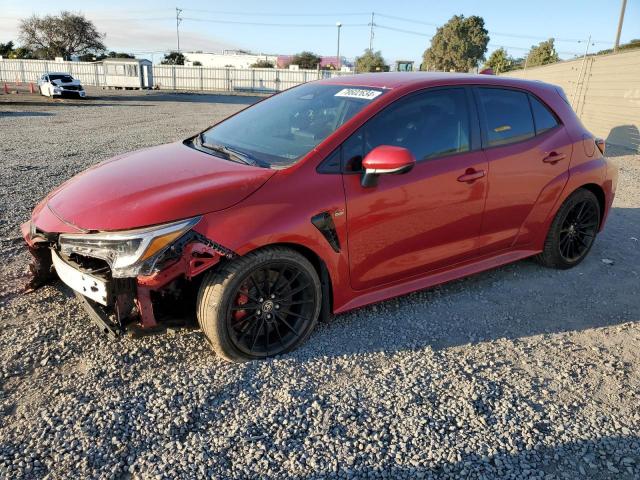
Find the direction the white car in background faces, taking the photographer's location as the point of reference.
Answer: facing the viewer and to the right of the viewer

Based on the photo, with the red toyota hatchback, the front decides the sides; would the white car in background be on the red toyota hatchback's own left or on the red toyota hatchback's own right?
on the red toyota hatchback's own right

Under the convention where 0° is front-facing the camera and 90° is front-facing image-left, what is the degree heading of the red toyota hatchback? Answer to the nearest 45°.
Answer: approximately 45°

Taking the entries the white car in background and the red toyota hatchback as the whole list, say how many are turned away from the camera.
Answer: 0

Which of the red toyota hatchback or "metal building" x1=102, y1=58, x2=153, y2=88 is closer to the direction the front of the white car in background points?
the red toyota hatchback

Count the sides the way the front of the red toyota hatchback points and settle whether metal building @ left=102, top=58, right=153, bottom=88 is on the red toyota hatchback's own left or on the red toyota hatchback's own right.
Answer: on the red toyota hatchback's own right

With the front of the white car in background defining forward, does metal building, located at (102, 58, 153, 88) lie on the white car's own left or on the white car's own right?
on the white car's own left
